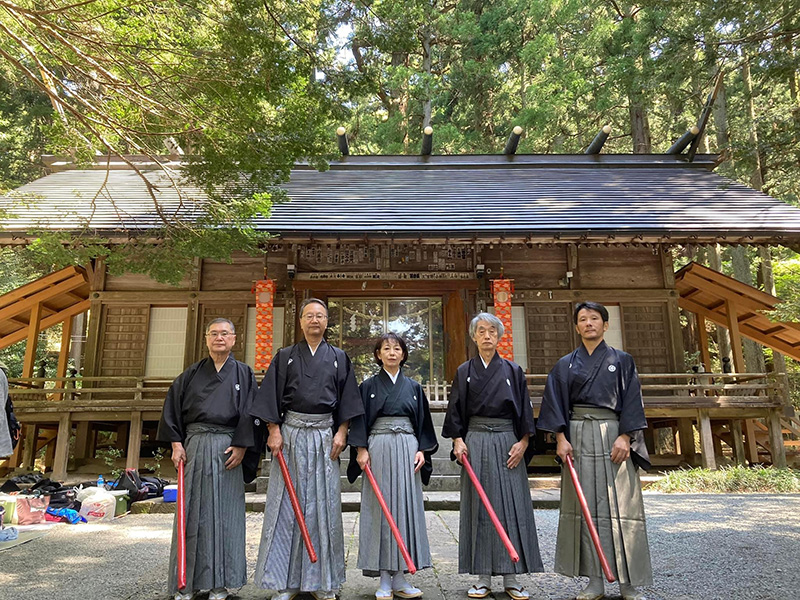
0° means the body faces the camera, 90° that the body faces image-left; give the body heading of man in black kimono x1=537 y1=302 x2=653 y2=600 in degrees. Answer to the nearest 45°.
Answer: approximately 0°

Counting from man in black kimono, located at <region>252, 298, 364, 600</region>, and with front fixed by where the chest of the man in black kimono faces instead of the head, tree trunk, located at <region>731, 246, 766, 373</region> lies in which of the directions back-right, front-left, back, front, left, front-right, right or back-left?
back-left

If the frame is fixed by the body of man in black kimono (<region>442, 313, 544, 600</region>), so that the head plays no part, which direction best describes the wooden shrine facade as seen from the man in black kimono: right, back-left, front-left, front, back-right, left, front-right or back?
back

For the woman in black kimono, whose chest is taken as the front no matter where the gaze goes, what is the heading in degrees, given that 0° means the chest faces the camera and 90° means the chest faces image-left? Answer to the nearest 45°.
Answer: approximately 0°

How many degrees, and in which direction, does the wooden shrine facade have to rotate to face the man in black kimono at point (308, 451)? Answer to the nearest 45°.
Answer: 0° — it already faces them

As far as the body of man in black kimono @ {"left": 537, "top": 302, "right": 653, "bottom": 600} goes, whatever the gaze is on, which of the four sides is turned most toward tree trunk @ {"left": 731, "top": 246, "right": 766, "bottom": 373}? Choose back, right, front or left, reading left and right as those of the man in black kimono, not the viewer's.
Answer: back

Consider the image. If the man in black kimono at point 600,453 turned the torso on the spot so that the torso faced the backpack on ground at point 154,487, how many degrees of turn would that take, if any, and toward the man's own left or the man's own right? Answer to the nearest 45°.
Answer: approximately 135° to the man's own right

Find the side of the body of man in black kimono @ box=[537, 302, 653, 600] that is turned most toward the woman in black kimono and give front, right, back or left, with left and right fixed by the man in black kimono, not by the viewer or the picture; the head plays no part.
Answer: right

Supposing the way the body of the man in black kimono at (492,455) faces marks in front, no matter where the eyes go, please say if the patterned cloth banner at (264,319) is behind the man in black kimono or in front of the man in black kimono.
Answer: behind

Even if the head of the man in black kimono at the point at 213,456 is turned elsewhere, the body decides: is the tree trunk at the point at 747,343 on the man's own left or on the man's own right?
on the man's own left
